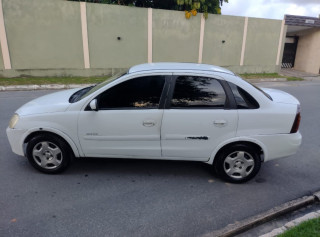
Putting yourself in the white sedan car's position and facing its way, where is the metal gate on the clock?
The metal gate is roughly at 4 o'clock from the white sedan car.

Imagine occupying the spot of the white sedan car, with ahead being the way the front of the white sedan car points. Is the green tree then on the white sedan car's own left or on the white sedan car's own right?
on the white sedan car's own right

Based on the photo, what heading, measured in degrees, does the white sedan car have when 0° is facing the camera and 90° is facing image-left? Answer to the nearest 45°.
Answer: approximately 90°

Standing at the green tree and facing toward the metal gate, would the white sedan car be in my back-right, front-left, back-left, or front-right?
back-right
